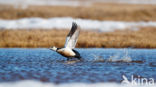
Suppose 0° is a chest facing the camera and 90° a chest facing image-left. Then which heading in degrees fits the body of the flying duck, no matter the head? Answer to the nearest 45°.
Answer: approximately 90°
